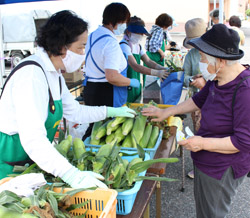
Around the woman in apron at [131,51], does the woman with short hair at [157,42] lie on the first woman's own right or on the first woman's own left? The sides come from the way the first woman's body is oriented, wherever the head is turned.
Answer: on the first woman's own left

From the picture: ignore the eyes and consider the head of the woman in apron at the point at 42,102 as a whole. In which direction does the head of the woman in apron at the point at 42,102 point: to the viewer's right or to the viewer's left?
to the viewer's right

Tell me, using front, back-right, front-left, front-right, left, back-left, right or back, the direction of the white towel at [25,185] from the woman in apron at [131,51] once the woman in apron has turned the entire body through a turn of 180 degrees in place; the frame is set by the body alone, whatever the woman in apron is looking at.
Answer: back-left

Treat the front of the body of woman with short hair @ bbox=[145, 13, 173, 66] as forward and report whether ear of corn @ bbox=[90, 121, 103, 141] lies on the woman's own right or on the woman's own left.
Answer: on the woman's own right

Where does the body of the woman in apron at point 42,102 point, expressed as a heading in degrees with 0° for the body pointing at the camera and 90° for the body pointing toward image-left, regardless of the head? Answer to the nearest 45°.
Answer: approximately 270°

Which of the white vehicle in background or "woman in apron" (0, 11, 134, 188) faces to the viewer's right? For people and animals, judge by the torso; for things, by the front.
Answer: the woman in apron

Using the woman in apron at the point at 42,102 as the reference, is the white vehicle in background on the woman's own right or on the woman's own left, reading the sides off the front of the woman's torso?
on the woman's own left
